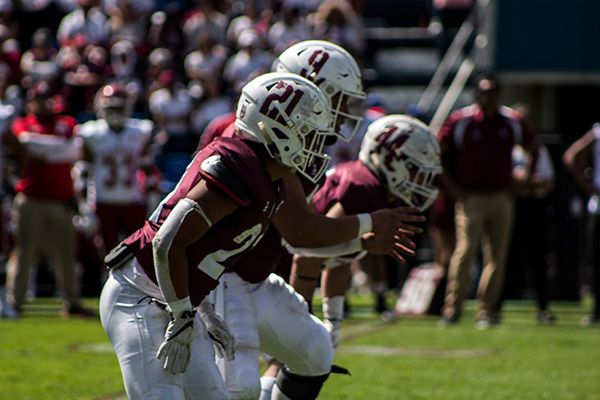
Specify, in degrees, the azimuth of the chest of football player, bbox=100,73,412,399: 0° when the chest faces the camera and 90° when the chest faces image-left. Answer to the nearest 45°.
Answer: approximately 270°

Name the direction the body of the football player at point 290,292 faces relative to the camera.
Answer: to the viewer's right

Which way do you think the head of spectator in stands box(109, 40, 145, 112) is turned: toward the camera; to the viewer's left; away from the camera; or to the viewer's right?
toward the camera

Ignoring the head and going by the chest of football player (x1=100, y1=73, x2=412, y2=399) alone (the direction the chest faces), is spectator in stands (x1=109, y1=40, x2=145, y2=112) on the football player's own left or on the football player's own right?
on the football player's own left

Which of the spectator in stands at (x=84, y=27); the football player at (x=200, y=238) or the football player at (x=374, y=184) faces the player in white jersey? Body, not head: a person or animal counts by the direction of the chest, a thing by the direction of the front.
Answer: the spectator in stands

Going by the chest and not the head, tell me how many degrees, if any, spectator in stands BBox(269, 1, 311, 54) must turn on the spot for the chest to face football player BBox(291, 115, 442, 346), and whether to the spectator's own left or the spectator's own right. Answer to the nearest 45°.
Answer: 0° — they already face them

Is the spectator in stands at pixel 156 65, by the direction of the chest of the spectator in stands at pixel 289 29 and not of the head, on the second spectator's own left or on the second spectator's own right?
on the second spectator's own right

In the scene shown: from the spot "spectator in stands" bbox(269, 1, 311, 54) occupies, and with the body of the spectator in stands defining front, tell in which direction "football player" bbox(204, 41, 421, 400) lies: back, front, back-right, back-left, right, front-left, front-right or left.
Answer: front

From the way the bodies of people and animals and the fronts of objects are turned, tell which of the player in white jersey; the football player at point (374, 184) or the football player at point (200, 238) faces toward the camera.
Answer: the player in white jersey

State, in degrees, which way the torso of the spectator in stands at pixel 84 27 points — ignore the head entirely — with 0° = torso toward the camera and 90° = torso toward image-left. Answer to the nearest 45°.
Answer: approximately 0°

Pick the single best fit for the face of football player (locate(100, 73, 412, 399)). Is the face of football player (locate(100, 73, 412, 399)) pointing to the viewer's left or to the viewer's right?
to the viewer's right

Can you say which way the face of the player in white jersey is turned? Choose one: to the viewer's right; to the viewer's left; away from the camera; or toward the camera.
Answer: toward the camera

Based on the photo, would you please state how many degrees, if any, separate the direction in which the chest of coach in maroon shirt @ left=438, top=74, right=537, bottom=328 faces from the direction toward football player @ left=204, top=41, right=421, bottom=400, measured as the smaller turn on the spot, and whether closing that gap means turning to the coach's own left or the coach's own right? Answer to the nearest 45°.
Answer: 0° — they already face them

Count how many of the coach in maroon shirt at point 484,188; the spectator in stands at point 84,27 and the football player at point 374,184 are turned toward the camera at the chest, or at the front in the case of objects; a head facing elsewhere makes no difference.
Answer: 2

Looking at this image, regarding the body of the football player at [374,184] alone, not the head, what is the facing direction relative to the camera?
to the viewer's right

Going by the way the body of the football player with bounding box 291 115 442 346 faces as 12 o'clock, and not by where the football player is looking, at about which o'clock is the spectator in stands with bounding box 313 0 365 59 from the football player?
The spectator in stands is roughly at 9 o'clock from the football player.

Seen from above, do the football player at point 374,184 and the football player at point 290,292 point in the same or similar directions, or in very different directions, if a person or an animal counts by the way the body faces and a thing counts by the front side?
same or similar directions

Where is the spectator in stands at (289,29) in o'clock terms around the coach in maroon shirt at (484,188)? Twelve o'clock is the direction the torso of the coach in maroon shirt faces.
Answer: The spectator in stands is roughly at 5 o'clock from the coach in maroon shirt.

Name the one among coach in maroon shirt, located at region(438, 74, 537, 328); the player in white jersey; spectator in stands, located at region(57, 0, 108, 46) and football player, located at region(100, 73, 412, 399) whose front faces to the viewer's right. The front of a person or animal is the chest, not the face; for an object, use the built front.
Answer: the football player
